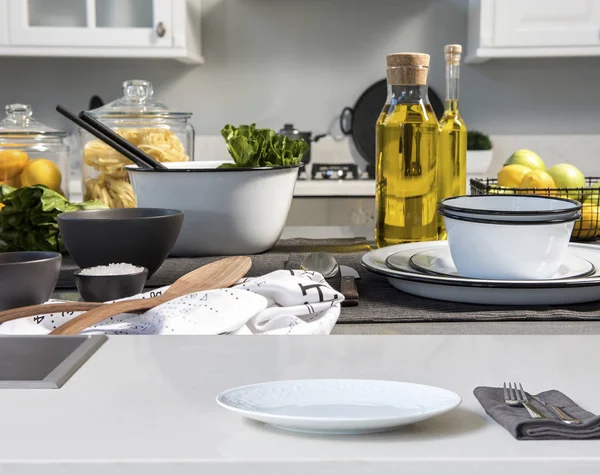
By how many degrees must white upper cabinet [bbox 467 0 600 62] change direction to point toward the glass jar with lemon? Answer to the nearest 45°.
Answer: approximately 45° to its right

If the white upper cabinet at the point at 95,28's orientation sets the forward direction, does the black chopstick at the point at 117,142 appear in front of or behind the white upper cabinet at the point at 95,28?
in front

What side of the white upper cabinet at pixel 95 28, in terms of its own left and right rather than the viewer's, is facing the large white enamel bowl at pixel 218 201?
front

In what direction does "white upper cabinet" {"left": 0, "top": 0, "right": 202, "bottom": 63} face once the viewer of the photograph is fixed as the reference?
facing the viewer

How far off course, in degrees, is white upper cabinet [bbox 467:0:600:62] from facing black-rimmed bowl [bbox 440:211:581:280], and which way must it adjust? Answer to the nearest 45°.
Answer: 0° — it already faces it

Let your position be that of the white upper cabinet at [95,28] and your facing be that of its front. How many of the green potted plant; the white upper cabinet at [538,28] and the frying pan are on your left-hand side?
3

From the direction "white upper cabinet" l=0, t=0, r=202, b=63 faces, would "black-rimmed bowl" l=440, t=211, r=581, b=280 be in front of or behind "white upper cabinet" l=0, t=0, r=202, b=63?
in front

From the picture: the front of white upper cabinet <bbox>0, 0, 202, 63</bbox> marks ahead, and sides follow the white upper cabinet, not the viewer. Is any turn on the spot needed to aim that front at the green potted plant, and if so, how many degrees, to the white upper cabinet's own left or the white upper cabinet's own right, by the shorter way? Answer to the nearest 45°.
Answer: approximately 90° to the white upper cabinet's own left

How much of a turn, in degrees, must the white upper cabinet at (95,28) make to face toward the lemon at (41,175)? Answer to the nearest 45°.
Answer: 0° — it already faces it

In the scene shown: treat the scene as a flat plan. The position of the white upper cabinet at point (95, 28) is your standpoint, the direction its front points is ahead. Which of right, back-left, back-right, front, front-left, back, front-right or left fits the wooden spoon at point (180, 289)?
front

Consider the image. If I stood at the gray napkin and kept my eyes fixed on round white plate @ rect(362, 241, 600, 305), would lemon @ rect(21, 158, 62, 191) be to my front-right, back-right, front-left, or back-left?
front-left

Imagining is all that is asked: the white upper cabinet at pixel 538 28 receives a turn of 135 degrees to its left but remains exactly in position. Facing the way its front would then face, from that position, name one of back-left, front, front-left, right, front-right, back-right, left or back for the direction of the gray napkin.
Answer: back-right

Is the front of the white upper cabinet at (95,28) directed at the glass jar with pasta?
yes

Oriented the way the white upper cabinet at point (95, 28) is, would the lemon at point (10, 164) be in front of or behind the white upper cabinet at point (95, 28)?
in front

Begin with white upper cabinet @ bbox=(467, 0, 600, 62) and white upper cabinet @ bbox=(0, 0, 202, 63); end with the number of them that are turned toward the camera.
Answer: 2

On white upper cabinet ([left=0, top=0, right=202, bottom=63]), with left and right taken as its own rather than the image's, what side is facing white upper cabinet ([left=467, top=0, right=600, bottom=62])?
left

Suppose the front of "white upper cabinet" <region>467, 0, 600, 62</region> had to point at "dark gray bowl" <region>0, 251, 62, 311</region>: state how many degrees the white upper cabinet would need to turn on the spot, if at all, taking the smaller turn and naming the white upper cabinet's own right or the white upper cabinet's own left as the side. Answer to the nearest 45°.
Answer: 0° — it already faces it

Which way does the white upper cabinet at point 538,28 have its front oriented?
toward the camera

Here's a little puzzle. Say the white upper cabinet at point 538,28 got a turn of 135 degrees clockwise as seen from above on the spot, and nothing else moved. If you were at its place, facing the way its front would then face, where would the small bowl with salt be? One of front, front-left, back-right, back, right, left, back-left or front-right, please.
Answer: back-left
